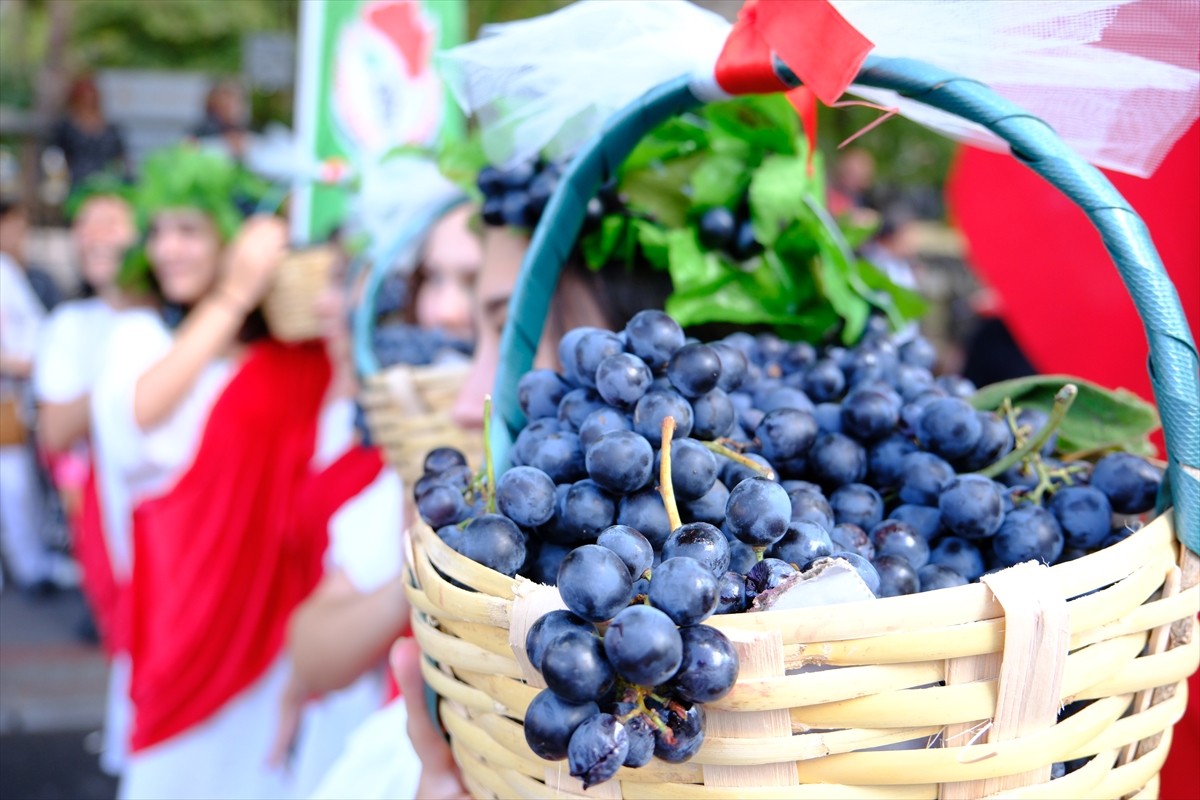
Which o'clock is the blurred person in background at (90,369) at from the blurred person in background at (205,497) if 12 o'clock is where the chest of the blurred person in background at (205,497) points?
the blurred person in background at (90,369) is roughly at 4 o'clock from the blurred person in background at (205,497).

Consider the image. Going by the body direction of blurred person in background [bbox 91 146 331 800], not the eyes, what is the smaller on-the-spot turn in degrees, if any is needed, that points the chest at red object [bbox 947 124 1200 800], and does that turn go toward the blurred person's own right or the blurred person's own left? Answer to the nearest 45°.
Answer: approximately 90° to the blurred person's own left

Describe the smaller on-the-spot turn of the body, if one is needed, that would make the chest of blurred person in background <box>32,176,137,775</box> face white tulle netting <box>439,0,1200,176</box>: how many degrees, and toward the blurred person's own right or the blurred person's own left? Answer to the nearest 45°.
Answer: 0° — they already face it

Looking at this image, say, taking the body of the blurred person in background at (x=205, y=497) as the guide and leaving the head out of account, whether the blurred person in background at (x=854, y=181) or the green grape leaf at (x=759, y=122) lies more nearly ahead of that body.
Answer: the green grape leaf

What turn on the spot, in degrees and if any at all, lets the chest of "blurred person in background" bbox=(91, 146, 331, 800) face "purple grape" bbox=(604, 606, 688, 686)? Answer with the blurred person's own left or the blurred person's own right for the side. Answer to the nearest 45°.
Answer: approximately 45° to the blurred person's own left

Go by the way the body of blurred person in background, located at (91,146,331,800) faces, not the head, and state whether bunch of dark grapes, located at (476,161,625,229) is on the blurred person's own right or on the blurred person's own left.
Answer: on the blurred person's own left

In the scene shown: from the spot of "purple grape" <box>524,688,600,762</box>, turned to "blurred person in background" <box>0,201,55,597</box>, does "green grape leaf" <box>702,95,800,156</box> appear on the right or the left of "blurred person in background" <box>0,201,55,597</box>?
right

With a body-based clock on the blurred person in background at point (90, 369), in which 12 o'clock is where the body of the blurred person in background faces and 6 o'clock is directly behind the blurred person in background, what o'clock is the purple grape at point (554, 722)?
The purple grape is roughly at 12 o'clock from the blurred person in background.
